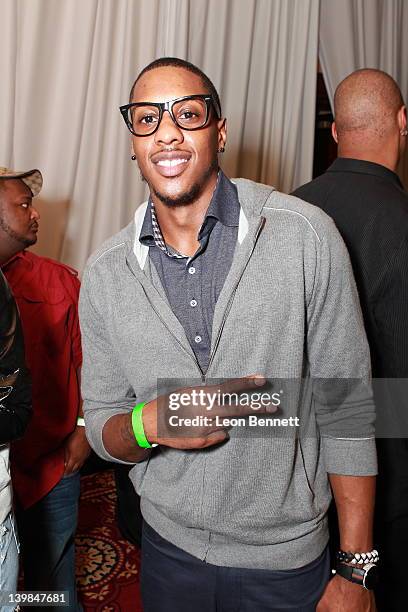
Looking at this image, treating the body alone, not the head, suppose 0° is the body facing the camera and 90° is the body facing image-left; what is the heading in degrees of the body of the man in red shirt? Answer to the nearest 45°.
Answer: approximately 315°

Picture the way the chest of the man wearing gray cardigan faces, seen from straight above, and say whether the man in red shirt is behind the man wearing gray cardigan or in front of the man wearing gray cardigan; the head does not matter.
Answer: behind

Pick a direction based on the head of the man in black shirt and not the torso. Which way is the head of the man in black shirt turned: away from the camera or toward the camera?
away from the camera

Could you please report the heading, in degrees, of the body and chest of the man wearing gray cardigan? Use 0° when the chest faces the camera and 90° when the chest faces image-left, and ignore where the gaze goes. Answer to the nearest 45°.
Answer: approximately 0°
